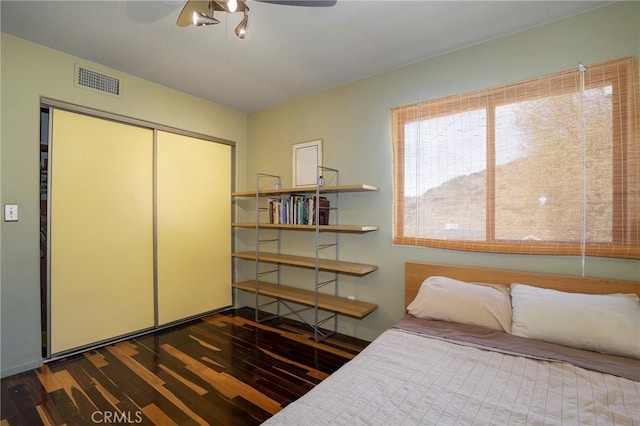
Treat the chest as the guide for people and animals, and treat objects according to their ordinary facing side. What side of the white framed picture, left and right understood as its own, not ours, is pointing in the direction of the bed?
left

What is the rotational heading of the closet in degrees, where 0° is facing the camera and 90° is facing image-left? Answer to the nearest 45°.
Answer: approximately 315°

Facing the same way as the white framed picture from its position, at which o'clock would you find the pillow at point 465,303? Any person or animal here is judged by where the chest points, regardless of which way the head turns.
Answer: The pillow is roughly at 9 o'clock from the white framed picture.

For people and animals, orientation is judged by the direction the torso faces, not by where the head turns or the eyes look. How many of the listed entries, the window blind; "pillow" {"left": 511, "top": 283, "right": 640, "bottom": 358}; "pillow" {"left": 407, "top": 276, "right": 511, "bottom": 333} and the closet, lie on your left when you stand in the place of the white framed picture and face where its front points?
3

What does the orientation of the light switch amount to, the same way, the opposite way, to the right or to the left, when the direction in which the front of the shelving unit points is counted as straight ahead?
to the left

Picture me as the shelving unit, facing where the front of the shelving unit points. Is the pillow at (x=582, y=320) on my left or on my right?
on my left

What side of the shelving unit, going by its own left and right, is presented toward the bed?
left

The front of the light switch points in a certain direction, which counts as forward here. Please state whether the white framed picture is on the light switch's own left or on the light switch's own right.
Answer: on the light switch's own left

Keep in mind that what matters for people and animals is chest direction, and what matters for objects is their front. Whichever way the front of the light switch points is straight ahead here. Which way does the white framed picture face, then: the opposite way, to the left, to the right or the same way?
to the right

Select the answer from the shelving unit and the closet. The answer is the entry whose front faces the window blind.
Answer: the closet
